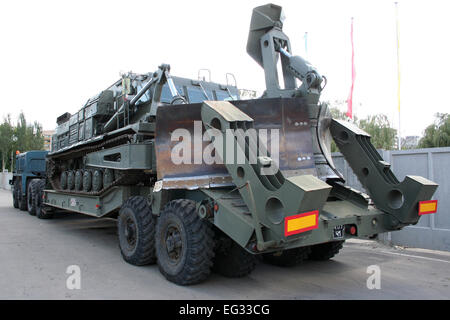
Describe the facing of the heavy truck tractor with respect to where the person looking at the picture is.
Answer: facing away from the viewer and to the left of the viewer

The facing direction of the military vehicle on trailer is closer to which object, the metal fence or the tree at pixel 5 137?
the metal fence

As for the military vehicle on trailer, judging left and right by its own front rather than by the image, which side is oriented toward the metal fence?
left

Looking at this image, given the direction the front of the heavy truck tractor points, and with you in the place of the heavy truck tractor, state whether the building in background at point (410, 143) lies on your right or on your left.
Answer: on your right

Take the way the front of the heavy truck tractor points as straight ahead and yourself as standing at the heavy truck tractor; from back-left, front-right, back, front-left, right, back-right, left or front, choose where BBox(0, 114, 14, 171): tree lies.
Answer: front-right

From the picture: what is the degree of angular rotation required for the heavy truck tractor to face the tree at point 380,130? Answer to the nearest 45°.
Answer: approximately 135° to its right

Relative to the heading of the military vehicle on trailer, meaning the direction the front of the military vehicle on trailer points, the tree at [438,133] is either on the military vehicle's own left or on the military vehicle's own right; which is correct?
on the military vehicle's own left

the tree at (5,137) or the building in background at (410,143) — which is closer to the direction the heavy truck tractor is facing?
the tree

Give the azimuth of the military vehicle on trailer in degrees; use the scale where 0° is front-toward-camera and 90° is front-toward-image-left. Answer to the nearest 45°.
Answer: approximately 315°
